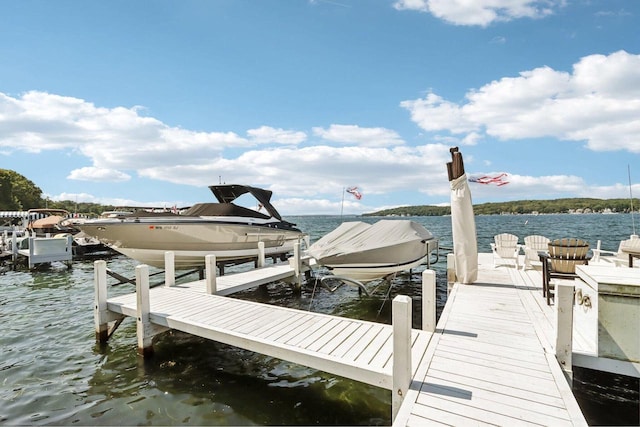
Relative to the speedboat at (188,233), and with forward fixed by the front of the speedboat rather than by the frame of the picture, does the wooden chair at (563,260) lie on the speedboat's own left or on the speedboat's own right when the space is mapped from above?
on the speedboat's own left

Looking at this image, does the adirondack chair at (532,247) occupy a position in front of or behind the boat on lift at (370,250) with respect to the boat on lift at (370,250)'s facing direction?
behind

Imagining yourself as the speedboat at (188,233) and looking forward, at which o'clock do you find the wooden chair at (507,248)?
The wooden chair is roughly at 7 o'clock from the speedboat.

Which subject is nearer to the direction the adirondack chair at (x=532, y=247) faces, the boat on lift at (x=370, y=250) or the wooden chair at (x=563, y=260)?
the boat on lift

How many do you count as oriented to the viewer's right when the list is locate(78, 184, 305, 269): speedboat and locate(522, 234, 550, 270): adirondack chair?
0

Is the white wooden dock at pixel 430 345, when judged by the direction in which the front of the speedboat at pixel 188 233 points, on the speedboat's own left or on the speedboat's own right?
on the speedboat's own left

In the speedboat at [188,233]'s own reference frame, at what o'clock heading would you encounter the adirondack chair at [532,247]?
The adirondack chair is roughly at 7 o'clock from the speedboat.

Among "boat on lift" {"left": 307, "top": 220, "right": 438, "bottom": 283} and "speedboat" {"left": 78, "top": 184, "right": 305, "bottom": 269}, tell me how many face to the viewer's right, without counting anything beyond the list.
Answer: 0

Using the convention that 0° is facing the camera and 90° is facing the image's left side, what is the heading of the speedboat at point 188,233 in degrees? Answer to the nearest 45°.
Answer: approximately 90°
